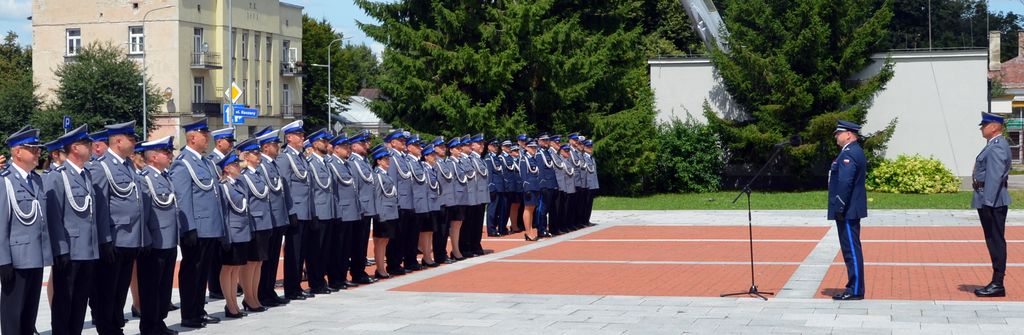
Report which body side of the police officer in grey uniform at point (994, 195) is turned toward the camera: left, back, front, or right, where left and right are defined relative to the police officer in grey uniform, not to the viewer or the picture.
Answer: left

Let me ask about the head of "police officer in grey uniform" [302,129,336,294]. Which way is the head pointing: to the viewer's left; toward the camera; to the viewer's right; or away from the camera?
to the viewer's right

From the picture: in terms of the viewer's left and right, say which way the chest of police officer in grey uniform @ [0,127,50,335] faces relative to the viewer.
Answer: facing the viewer and to the right of the viewer

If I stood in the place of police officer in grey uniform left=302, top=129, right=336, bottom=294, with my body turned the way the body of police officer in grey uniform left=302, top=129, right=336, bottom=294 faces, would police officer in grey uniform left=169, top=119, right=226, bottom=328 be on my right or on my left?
on my right

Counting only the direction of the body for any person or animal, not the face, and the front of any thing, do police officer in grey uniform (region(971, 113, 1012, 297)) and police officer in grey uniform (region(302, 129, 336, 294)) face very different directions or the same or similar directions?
very different directions

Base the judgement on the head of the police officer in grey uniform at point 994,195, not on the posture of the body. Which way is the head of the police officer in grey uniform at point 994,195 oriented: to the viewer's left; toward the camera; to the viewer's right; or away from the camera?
to the viewer's left

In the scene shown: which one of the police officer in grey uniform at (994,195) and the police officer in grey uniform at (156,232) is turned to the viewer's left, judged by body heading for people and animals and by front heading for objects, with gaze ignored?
the police officer in grey uniform at (994,195)

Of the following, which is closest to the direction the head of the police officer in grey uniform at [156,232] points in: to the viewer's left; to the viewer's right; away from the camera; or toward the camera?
to the viewer's right

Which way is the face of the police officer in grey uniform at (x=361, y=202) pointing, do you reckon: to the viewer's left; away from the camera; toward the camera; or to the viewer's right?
to the viewer's right
